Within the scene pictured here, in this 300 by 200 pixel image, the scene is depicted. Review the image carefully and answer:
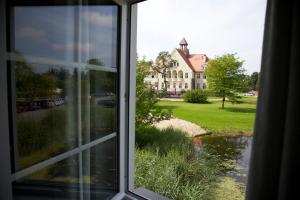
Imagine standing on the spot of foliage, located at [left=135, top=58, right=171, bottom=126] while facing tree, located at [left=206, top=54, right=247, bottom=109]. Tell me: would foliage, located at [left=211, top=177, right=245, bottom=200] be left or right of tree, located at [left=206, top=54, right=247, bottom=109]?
right

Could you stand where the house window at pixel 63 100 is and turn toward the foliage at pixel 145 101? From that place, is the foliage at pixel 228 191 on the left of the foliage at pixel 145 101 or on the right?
right

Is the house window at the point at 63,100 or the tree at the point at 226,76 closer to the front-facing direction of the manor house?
the house window

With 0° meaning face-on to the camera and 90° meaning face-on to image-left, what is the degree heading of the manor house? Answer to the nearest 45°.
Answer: approximately 45°

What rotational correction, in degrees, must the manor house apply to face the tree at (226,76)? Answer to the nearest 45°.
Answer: approximately 90° to its left

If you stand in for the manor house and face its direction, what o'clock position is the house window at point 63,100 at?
The house window is roughly at 11 o'clock from the manor house.

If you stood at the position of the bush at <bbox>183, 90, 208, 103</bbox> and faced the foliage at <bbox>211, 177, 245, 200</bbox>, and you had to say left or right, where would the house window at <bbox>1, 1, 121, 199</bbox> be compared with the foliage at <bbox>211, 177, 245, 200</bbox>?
right
